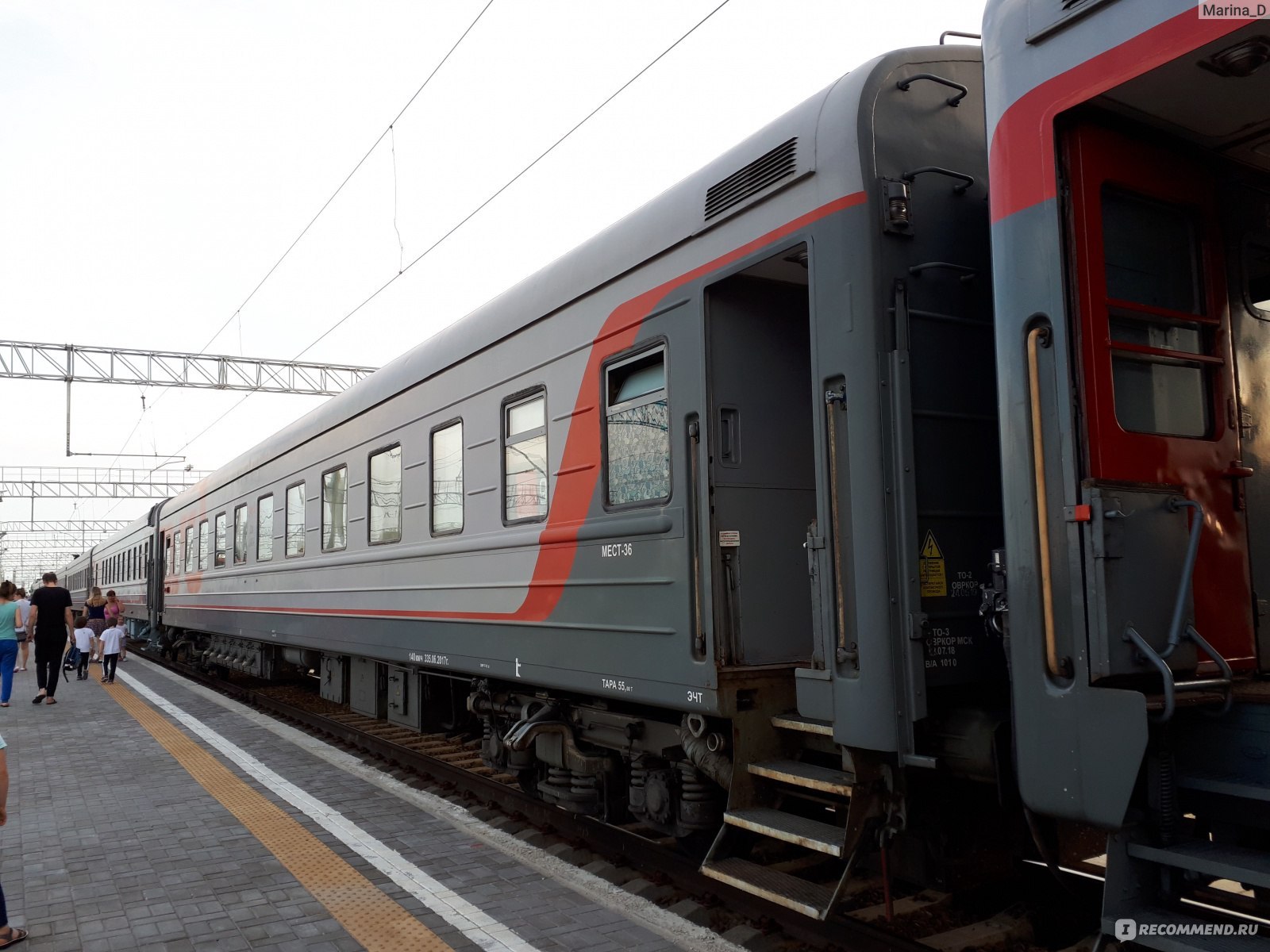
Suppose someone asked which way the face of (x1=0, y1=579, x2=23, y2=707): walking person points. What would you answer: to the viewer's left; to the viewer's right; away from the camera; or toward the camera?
away from the camera

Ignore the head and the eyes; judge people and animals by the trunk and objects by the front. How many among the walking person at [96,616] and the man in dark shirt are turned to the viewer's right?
0

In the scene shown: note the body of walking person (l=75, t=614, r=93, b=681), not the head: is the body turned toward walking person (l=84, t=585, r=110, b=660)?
yes

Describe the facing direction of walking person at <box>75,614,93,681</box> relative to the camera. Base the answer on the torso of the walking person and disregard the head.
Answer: away from the camera

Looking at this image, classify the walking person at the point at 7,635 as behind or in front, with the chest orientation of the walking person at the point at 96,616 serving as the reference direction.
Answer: behind

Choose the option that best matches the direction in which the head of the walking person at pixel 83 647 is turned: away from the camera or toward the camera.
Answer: away from the camera

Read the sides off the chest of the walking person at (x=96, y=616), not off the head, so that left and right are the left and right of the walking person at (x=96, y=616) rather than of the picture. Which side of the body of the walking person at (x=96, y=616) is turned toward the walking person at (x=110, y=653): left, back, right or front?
back

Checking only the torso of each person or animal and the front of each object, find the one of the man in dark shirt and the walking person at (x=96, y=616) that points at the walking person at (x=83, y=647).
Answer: the man in dark shirt

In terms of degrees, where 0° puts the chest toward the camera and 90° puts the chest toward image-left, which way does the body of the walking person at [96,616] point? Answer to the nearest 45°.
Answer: approximately 180°

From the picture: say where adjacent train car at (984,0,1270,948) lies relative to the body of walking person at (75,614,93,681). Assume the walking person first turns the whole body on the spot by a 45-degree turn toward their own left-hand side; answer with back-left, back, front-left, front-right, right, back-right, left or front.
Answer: back-left
